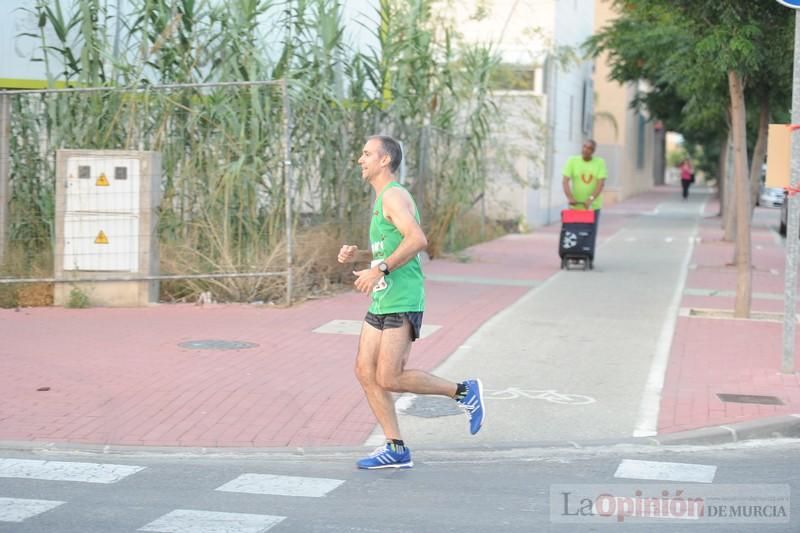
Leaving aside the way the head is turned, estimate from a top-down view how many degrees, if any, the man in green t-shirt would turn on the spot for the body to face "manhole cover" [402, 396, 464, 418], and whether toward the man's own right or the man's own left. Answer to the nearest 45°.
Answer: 0° — they already face it

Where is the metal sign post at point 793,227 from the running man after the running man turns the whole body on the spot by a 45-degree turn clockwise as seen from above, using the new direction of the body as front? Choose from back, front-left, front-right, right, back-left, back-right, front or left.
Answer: right

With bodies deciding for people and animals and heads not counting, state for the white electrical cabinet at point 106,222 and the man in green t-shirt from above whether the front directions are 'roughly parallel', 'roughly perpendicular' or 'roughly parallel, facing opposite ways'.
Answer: roughly parallel

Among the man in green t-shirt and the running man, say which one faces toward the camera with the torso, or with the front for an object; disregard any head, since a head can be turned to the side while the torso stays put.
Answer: the man in green t-shirt

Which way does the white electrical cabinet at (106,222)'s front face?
toward the camera

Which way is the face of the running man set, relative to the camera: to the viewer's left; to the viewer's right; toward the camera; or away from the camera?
to the viewer's left

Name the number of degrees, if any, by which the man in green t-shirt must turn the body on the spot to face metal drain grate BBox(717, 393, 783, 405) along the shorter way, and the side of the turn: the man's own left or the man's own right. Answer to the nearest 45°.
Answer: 0° — they already face it

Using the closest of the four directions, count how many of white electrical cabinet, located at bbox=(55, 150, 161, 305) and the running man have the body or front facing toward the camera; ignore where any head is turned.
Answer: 1

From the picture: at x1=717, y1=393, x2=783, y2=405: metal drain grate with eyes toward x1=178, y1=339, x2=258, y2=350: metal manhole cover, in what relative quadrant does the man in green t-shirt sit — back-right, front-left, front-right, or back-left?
front-right

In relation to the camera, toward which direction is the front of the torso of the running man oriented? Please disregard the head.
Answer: to the viewer's left

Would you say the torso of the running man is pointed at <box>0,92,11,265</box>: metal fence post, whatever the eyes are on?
no

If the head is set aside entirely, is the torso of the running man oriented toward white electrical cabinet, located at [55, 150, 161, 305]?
no

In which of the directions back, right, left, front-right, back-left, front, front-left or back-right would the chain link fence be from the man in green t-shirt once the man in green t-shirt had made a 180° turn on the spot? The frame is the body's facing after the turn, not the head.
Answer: back-left

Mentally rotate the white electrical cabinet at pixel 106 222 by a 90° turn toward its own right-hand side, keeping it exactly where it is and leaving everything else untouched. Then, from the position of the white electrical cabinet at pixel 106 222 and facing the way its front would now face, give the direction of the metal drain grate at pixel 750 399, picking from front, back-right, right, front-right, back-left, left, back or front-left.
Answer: back-left

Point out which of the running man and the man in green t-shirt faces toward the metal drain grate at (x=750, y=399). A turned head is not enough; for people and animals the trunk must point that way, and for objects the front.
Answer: the man in green t-shirt

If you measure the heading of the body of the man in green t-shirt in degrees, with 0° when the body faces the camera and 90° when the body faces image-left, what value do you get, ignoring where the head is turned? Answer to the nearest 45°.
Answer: approximately 0°

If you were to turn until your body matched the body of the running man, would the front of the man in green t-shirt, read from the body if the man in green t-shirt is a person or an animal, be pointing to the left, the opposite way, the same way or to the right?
to the left
